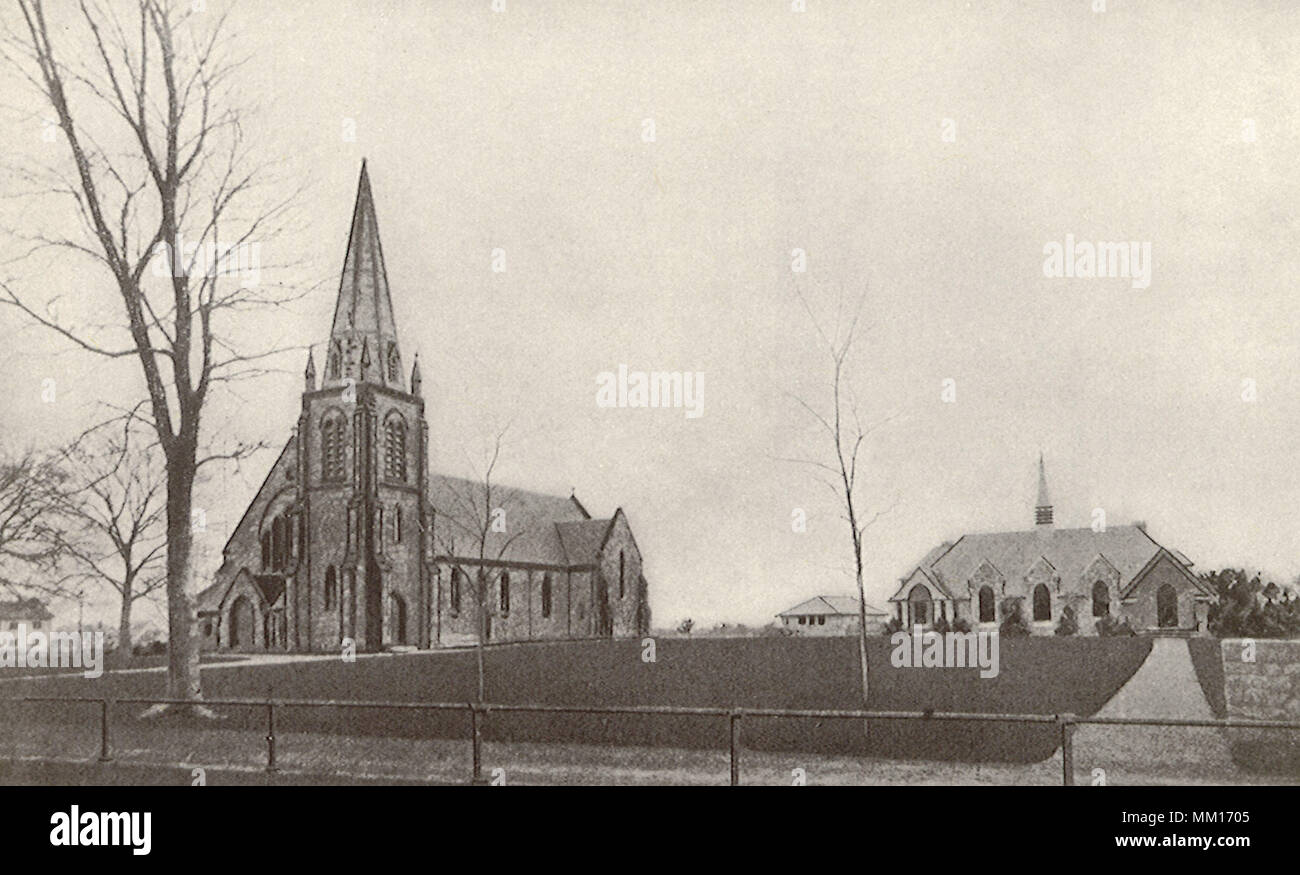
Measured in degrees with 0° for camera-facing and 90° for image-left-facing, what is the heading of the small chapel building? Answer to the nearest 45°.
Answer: approximately 0°

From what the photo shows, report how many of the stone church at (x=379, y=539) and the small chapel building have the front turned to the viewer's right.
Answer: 0

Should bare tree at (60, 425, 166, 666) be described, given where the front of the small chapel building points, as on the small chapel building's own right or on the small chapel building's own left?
on the small chapel building's own right
